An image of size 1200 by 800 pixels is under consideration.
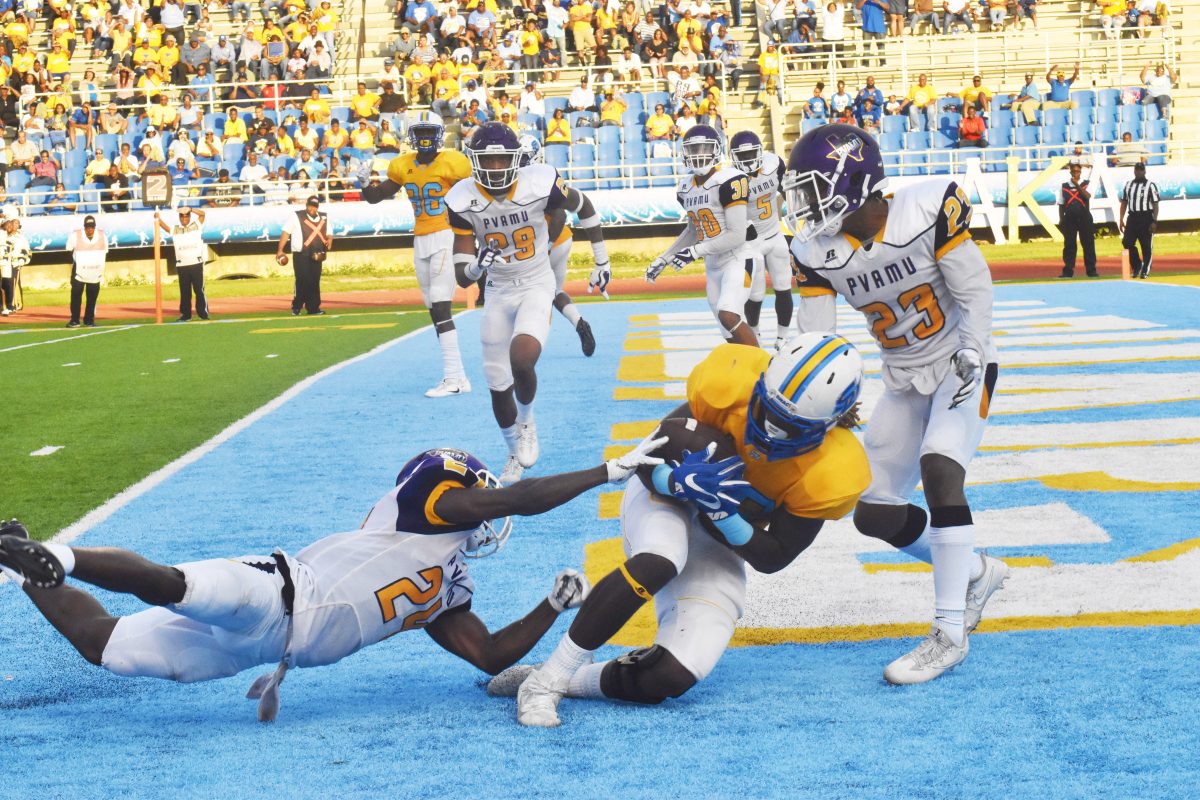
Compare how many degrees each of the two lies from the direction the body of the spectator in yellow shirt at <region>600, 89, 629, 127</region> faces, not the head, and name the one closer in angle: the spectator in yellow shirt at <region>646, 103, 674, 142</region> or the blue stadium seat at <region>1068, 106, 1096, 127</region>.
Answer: the spectator in yellow shirt

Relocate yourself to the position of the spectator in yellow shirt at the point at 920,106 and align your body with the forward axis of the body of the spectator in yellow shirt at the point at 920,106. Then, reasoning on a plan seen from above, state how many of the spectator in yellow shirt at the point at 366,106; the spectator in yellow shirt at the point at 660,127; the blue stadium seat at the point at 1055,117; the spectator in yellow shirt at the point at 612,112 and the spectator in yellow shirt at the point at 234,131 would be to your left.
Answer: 1

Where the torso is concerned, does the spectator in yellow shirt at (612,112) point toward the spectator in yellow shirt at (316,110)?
no

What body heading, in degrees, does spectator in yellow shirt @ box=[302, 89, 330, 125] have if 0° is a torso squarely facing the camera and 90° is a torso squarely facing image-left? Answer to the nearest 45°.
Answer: approximately 0°

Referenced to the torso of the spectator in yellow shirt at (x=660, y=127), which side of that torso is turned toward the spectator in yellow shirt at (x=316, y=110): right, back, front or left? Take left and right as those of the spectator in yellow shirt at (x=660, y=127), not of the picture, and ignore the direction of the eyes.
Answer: right

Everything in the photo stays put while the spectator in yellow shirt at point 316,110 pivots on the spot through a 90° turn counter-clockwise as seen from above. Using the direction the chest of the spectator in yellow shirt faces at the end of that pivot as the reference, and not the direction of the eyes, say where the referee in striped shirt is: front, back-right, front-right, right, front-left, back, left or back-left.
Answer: front-right

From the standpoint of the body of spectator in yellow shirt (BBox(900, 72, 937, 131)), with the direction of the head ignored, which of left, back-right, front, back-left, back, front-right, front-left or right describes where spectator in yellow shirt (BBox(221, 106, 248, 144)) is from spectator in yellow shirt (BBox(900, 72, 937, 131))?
right

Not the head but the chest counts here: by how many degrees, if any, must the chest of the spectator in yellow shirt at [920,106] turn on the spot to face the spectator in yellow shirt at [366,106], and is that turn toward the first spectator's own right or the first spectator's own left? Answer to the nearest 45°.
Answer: approximately 90° to the first spectator's own right

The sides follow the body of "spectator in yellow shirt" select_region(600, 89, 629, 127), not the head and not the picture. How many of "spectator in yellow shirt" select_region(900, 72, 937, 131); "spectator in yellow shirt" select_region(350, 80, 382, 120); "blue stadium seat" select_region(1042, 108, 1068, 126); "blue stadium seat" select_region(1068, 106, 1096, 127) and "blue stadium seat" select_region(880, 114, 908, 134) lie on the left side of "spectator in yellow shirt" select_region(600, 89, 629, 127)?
4

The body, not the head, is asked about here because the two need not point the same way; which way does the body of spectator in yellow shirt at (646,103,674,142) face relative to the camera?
toward the camera

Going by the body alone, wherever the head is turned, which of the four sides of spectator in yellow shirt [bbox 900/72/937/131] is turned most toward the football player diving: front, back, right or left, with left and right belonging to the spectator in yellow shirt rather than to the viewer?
front

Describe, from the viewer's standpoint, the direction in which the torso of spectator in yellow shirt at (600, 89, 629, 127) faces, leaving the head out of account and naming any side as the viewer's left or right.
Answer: facing the viewer

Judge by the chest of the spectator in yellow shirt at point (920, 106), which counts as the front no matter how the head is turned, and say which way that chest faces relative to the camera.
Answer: toward the camera

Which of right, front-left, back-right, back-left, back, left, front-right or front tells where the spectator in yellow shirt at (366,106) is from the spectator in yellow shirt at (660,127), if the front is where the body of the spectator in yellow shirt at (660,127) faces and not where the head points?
right

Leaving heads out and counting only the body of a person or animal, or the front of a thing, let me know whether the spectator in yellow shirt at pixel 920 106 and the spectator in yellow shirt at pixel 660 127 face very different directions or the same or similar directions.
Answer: same or similar directions

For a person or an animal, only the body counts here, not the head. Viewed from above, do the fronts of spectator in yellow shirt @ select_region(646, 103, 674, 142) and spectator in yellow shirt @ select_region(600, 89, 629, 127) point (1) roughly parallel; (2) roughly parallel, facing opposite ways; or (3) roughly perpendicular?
roughly parallel
